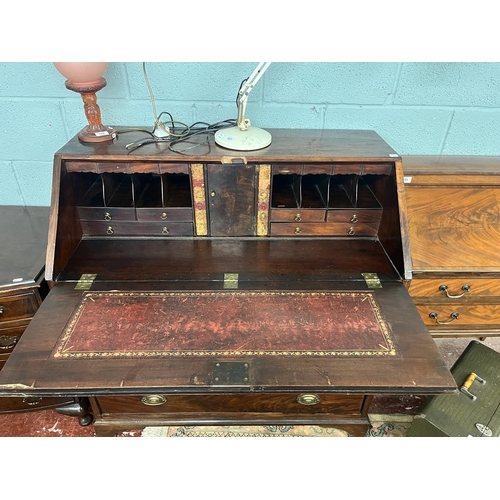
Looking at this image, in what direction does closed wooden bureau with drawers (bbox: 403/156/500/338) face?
toward the camera

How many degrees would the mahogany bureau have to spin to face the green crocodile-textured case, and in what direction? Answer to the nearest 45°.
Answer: approximately 90° to its left

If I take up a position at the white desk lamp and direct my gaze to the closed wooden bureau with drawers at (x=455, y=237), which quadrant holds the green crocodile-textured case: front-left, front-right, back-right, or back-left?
front-right

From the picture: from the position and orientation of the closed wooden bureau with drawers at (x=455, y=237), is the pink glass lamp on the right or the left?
on its right

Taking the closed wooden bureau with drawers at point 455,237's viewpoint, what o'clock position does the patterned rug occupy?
The patterned rug is roughly at 1 o'clock from the closed wooden bureau with drawers.

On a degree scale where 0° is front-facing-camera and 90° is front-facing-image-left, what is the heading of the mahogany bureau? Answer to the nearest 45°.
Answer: approximately 0°

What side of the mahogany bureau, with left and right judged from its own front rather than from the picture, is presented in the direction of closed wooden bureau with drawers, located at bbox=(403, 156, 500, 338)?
left

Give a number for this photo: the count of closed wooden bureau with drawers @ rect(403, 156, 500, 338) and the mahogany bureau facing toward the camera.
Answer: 2
